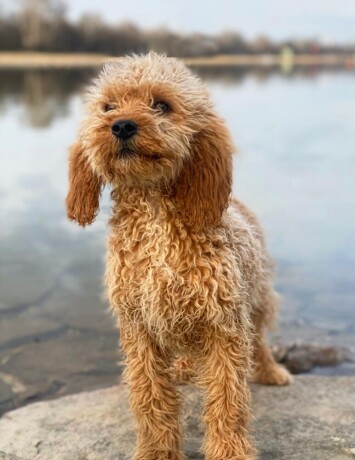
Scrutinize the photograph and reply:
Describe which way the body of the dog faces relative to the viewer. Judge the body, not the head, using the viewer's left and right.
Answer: facing the viewer and to the left of the viewer

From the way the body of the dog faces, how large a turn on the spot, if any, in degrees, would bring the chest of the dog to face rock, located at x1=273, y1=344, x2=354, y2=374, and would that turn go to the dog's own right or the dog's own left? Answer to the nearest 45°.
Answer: approximately 180°
